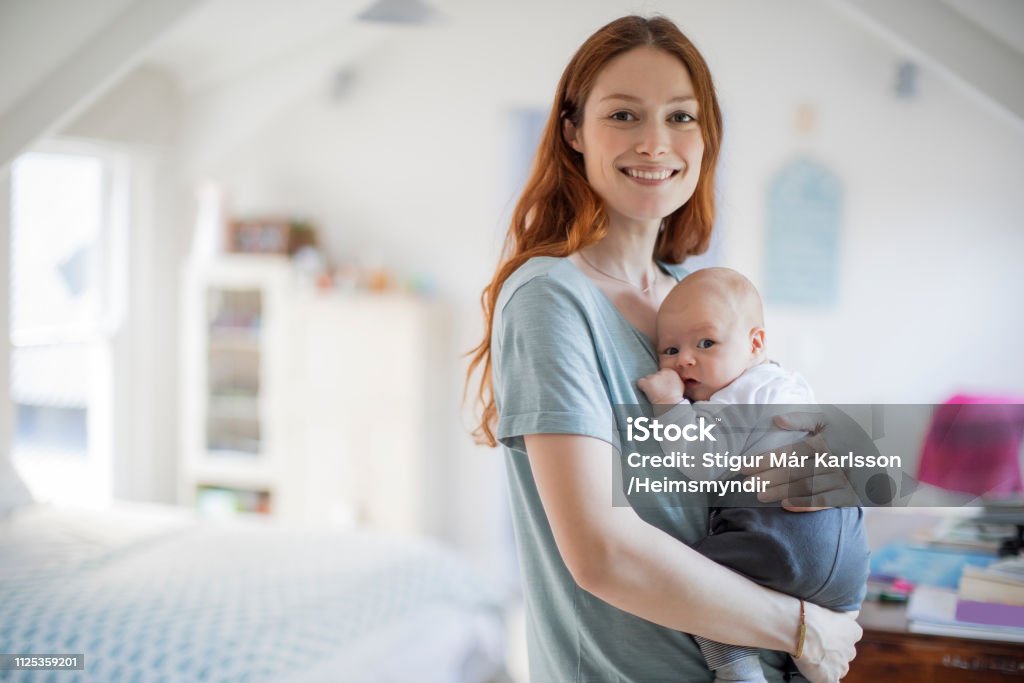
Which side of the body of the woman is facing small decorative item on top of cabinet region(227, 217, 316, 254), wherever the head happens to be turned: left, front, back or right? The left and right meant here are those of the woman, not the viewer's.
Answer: back

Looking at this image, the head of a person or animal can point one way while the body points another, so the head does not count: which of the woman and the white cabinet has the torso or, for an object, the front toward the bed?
the white cabinet

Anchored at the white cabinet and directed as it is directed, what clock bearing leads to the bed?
The bed is roughly at 12 o'clock from the white cabinet.

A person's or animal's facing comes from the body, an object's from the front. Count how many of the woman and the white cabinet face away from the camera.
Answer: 0

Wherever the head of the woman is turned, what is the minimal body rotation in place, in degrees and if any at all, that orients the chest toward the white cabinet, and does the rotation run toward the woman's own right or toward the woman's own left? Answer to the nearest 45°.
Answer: approximately 180°

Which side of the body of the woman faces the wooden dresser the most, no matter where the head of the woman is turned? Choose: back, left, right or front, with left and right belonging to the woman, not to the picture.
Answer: left

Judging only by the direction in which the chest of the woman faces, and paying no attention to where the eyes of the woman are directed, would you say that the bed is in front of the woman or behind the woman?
behind
